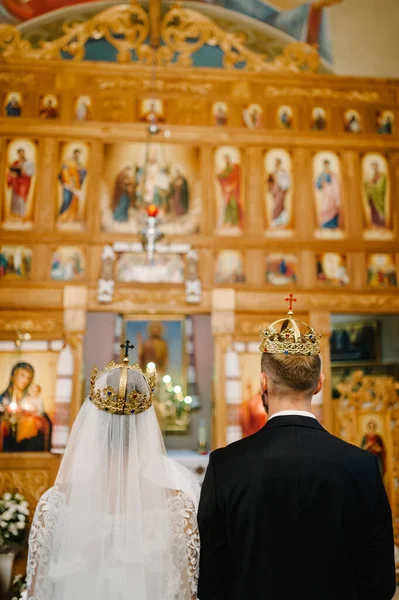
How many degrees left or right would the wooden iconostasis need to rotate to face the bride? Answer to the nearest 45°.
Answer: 0° — it already faces them

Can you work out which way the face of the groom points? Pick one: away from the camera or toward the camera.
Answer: away from the camera

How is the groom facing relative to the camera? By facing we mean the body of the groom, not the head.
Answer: away from the camera

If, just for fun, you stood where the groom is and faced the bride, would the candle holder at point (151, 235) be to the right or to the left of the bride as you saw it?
right

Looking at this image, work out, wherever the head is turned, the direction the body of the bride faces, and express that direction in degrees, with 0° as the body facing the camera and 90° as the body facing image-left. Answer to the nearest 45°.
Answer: approximately 180°

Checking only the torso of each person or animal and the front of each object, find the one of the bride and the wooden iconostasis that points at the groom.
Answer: the wooden iconostasis

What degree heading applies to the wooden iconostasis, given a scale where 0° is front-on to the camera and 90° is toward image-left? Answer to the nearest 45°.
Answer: approximately 0°
